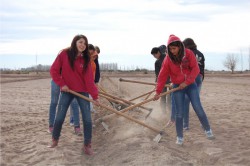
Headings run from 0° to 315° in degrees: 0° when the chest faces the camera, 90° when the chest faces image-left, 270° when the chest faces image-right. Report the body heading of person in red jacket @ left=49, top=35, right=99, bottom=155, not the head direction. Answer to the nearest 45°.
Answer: approximately 315°
